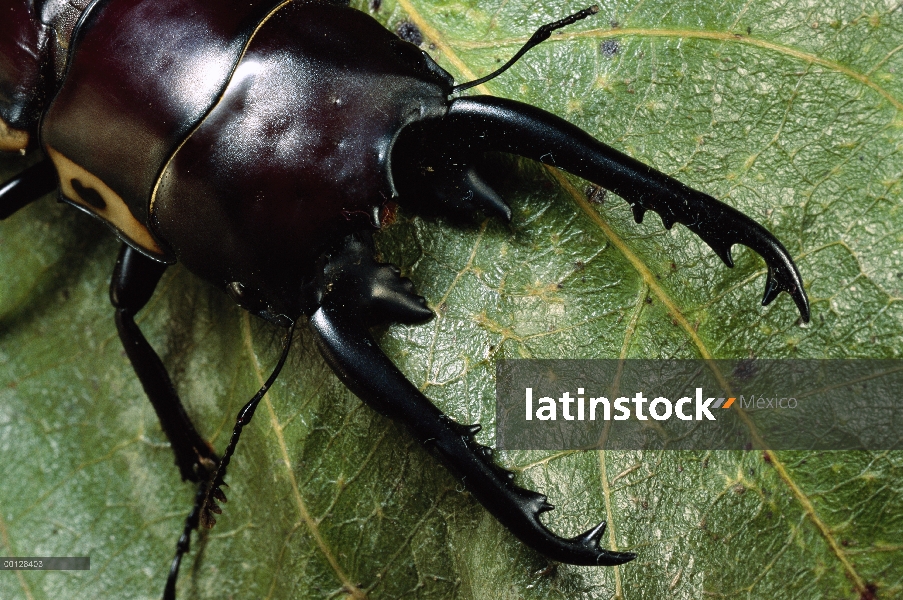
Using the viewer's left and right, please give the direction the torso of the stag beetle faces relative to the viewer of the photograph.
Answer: facing the viewer and to the right of the viewer
